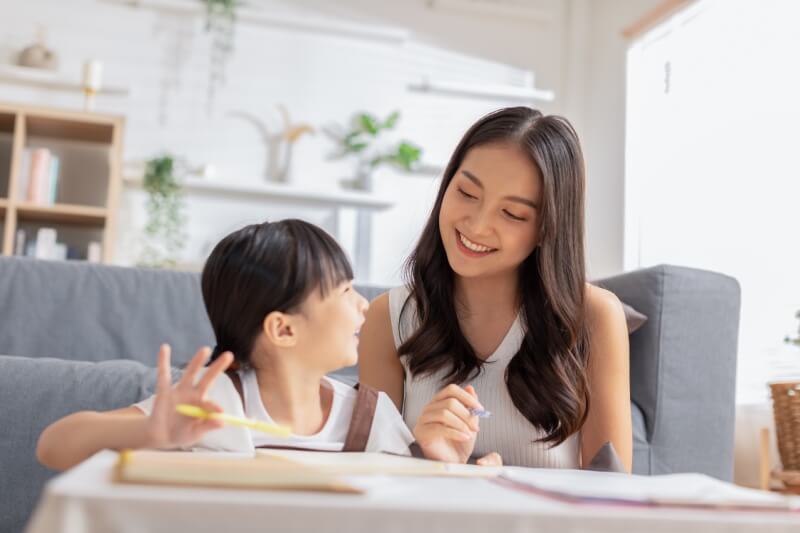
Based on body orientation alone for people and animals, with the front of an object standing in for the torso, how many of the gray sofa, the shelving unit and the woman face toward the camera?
3

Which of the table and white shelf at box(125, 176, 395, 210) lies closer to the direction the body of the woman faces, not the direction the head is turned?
the table

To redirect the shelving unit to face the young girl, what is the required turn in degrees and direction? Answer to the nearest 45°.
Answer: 0° — it already faces them

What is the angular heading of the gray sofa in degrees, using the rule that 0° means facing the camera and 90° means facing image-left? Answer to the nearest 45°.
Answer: approximately 0°

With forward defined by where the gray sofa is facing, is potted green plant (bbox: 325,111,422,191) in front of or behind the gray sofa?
behind

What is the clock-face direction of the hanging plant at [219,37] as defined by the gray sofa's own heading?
The hanging plant is roughly at 5 o'clock from the gray sofa.

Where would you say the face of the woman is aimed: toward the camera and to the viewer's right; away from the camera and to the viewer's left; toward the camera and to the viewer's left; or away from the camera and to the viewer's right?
toward the camera and to the viewer's left

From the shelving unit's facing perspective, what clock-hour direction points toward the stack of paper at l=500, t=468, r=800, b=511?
The stack of paper is roughly at 12 o'clock from the shelving unit.

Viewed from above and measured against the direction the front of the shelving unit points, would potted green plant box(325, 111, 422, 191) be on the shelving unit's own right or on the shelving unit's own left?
on the shelving unit's own left

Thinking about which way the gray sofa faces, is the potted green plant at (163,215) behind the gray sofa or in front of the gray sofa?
behind
